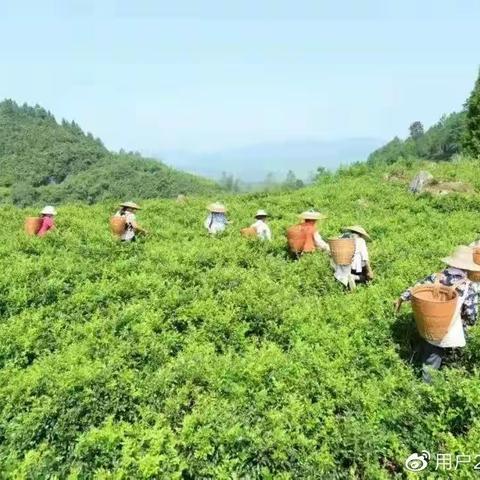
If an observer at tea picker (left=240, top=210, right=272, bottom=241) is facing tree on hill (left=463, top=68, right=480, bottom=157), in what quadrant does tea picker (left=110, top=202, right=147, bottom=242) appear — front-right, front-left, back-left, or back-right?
back-left

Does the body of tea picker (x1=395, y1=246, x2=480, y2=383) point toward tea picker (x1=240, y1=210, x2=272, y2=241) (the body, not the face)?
no

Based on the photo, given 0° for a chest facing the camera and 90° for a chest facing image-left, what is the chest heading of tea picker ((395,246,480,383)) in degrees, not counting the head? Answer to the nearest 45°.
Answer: approximately 225°

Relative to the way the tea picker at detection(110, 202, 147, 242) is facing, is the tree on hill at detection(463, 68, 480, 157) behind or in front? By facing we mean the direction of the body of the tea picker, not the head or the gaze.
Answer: in front

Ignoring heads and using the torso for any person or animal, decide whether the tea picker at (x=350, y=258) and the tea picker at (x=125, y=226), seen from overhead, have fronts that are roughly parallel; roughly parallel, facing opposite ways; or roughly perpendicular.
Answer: roughly parallel

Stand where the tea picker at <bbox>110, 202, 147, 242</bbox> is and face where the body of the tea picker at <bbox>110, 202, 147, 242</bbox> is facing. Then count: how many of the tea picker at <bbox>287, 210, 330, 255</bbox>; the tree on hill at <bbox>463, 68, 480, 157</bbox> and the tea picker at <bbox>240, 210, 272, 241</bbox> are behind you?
0

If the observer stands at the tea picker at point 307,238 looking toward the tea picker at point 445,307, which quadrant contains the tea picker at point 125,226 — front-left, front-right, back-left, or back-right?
back-right

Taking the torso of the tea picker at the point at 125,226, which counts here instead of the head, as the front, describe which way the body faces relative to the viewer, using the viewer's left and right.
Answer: facing to the right of the viewer

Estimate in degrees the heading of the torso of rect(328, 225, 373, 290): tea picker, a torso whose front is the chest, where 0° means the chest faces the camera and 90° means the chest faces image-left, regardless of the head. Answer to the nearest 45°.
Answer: approximately 225°

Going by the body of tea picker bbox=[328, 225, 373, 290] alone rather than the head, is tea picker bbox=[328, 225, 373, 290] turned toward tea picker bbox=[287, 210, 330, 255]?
no

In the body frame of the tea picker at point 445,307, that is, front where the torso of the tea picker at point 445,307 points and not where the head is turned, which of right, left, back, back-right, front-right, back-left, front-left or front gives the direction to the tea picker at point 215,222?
left

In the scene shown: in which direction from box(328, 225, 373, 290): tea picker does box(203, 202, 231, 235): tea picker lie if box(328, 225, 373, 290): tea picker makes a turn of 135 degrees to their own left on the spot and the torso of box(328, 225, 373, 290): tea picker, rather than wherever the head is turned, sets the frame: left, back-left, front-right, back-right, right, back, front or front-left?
front-right

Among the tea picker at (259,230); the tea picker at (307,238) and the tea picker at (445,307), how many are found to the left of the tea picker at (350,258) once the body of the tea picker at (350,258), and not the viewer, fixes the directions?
2

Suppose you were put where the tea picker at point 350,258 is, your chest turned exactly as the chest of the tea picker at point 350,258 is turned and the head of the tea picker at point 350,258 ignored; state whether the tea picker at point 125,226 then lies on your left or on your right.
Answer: on your left
